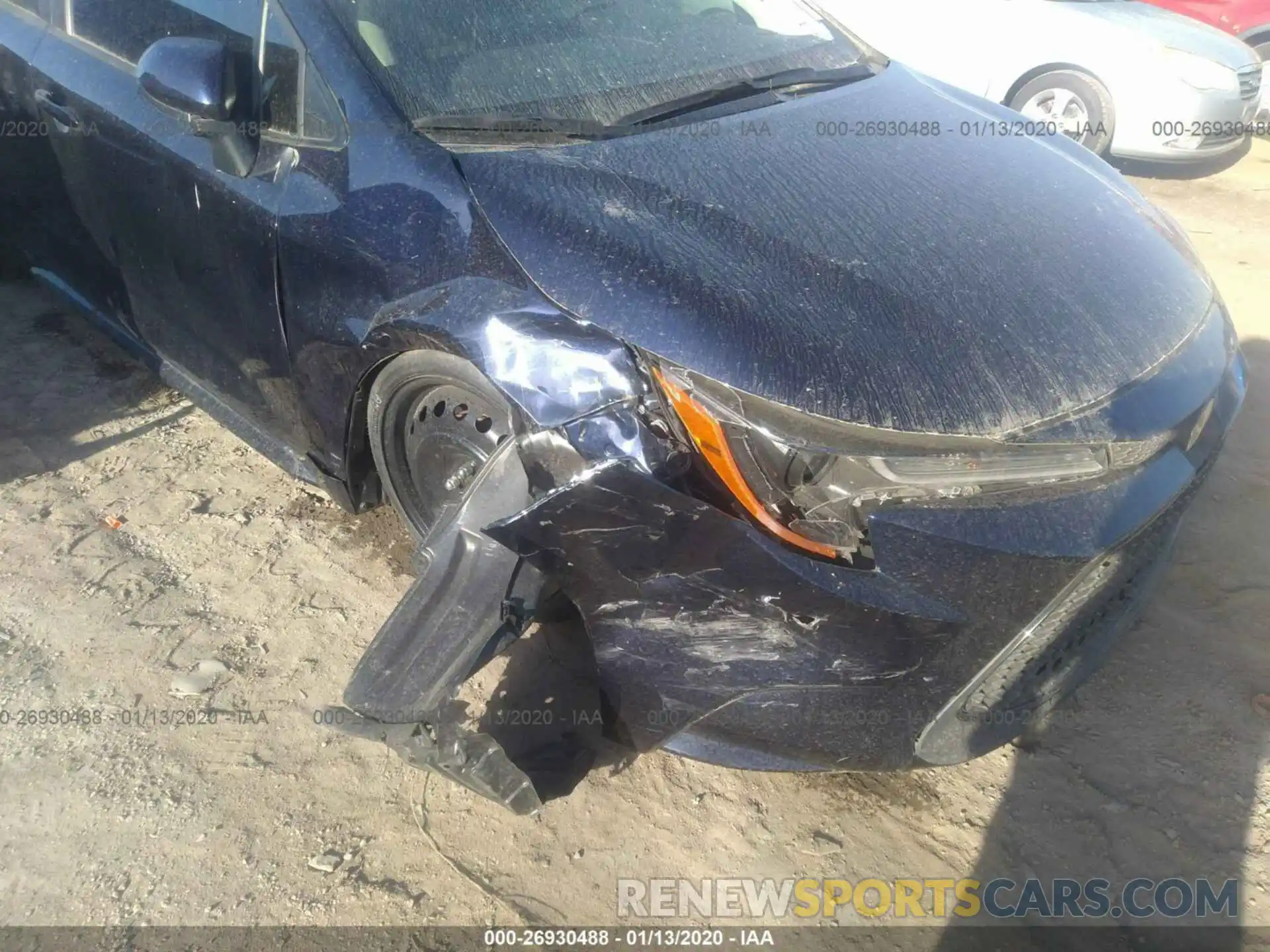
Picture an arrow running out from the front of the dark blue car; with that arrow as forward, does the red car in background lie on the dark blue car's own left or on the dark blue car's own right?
on the dark blue car's own left

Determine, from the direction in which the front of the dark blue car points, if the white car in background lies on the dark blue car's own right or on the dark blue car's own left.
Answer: on the dark blue car's own left

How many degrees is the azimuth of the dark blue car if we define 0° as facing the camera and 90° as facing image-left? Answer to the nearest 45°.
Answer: approximately 315°
